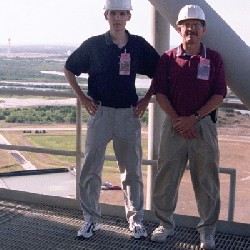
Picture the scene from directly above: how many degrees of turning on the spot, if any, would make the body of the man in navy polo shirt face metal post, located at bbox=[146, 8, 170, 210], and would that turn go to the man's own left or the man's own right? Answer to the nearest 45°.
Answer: approximately 180°

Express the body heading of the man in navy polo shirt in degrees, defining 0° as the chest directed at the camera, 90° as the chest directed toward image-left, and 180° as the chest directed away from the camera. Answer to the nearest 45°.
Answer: approximately 0°

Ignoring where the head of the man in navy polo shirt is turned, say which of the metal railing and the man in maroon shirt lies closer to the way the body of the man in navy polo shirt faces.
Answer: the man in maroon shirt

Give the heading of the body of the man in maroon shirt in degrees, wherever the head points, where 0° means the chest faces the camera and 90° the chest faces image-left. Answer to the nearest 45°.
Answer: approximately 0°

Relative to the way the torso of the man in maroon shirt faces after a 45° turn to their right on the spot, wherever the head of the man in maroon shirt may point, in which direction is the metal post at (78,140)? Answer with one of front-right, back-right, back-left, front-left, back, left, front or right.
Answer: right

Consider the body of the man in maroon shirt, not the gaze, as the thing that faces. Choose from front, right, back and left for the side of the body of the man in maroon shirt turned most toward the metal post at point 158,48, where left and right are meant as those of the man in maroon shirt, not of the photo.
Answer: back

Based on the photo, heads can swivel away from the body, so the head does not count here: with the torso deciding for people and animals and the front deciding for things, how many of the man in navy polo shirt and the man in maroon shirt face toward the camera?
2
